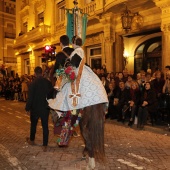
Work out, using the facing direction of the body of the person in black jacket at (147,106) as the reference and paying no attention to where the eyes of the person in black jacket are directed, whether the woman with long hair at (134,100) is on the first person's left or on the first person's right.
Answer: on the first person's right

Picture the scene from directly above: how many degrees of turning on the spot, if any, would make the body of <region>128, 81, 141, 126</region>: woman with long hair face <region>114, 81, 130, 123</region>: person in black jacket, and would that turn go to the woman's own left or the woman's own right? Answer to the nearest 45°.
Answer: approximately 90° to the woman's own right

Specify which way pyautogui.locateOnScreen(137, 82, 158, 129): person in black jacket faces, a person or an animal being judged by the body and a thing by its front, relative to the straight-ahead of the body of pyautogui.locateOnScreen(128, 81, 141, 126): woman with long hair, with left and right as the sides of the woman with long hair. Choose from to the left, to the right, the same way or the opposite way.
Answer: the same way

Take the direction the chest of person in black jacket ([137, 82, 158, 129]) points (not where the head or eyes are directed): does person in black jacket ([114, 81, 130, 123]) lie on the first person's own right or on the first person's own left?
on the first person's own right

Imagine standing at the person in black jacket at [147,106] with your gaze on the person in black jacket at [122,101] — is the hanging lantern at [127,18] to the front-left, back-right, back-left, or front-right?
front-right

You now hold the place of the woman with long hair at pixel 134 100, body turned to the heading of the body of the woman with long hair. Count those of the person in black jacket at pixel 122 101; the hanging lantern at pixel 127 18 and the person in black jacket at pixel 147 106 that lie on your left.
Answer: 1

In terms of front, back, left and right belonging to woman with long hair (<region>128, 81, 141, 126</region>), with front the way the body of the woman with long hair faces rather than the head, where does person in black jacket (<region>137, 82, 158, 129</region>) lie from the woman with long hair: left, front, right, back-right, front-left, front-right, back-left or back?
left

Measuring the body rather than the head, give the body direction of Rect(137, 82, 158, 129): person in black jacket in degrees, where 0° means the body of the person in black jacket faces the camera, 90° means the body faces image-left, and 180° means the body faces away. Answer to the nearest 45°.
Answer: approximately 45°

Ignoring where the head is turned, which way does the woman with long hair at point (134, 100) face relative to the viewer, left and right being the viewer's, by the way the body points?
facing the viewer and to the left of the viewer

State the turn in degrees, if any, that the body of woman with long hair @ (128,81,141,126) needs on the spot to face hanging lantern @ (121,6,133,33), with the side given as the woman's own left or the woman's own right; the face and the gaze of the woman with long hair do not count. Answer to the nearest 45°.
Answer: approximately 135° to the woman's own right

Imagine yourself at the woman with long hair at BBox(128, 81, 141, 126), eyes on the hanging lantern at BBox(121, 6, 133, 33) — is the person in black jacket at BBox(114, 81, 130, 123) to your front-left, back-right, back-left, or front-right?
front-left

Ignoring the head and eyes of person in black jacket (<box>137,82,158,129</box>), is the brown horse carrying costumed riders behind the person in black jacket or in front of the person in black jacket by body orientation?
in front

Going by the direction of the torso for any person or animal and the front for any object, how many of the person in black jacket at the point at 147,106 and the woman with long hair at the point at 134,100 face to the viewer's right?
0

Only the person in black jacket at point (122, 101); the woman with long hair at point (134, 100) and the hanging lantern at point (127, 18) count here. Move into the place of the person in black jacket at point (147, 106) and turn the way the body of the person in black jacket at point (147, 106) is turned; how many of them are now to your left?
0

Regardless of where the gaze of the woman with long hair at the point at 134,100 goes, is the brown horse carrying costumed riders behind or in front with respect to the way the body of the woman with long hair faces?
in front
